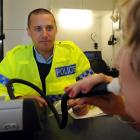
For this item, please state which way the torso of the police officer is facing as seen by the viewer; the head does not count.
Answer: toward the camera
